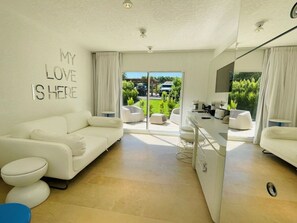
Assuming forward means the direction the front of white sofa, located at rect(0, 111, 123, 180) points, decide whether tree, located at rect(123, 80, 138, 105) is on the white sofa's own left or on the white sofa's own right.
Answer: on the white sofa's own left

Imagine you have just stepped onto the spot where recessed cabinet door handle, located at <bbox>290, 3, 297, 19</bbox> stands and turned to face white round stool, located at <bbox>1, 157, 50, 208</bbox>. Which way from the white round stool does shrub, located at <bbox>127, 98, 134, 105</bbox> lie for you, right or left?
right

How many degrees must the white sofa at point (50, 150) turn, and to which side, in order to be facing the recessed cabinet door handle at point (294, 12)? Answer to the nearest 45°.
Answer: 0° — it already faces it

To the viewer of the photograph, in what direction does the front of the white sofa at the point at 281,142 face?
facing the viewer and to the left of the viewer

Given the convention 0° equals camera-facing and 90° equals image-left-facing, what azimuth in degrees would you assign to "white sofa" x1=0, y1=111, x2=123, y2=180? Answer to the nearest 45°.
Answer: approximately 315°

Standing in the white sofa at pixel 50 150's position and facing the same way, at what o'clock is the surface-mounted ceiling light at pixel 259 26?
The surface-mounted ceiling light is roughly at 12 o'clock from the white sofa.

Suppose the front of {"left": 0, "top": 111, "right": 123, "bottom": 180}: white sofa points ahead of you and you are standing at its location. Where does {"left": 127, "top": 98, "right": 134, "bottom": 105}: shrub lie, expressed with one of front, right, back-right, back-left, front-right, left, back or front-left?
left

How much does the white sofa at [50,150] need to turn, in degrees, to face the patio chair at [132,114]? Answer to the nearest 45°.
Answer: approximately 90° to its left
